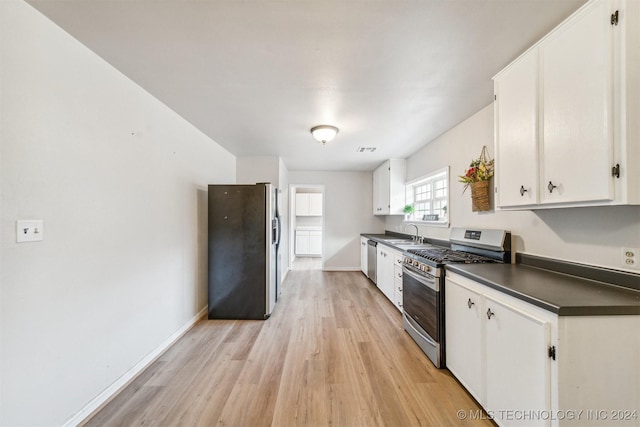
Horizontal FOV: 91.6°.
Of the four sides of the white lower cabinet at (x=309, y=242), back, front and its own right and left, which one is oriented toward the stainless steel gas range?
front

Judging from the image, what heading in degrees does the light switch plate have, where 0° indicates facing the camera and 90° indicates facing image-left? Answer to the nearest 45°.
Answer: approximately 315°

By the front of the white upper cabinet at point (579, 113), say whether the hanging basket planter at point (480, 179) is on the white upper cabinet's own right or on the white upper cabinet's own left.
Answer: on the white upper cabinet's own right

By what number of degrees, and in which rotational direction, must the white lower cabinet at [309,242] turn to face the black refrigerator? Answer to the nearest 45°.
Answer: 0° — it already faces it

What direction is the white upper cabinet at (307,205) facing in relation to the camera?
toward the camera

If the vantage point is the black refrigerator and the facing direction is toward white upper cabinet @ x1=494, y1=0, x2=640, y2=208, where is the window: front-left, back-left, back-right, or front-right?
front-left

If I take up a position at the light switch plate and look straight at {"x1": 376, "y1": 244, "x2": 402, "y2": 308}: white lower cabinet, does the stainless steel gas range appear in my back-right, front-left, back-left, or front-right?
front-right

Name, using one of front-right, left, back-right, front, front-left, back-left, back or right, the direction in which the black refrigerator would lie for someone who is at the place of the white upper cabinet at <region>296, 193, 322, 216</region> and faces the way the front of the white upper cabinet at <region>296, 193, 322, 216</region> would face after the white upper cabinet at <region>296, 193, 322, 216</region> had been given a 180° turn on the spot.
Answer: back

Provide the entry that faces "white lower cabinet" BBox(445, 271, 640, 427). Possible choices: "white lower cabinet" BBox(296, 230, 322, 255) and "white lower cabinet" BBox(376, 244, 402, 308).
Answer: "white lower cabinet" BBox(296, 230, 322, 255)

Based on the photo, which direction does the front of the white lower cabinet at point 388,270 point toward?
to the viewer's left

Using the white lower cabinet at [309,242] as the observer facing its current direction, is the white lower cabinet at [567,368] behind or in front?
in front

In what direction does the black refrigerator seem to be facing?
to the viewer's right

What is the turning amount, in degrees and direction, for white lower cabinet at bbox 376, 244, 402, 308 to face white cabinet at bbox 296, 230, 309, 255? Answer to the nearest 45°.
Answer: approximately 45° to its right

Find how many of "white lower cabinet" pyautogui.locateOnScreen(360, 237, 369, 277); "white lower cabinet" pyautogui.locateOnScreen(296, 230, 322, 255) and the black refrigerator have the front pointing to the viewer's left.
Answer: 1
